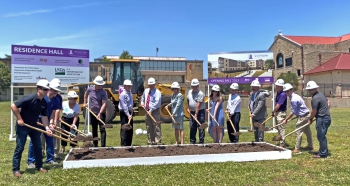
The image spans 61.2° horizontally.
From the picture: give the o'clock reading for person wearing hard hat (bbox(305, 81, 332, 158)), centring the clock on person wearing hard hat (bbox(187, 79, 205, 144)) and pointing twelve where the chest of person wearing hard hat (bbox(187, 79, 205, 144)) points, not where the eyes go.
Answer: person wearing hard hat (bbox(305, 81, 332, 158)) is roughly at 10 o'clock from person wearing hard hat (bbox(187, 79, 205, 144)).

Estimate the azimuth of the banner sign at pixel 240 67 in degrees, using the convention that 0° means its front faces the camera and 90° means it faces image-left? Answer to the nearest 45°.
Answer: approximately 0°

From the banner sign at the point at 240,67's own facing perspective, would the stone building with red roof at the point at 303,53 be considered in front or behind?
behind

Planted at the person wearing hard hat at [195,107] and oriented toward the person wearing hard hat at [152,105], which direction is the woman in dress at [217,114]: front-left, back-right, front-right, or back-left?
back-left

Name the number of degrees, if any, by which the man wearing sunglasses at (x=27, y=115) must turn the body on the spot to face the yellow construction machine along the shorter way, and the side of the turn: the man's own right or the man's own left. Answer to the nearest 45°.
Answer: approximately 90° to the man's own left

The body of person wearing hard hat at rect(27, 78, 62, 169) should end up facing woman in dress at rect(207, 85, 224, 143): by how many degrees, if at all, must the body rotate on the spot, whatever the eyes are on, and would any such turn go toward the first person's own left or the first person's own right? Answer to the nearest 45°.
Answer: approximately 45° to the first person's own left

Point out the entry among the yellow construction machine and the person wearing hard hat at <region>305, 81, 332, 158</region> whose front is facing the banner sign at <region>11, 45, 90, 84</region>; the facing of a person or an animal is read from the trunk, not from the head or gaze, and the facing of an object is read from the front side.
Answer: the person wearing hard hat

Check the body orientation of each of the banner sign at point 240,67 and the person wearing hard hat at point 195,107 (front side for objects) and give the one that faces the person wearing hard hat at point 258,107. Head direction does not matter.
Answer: the banner sign
